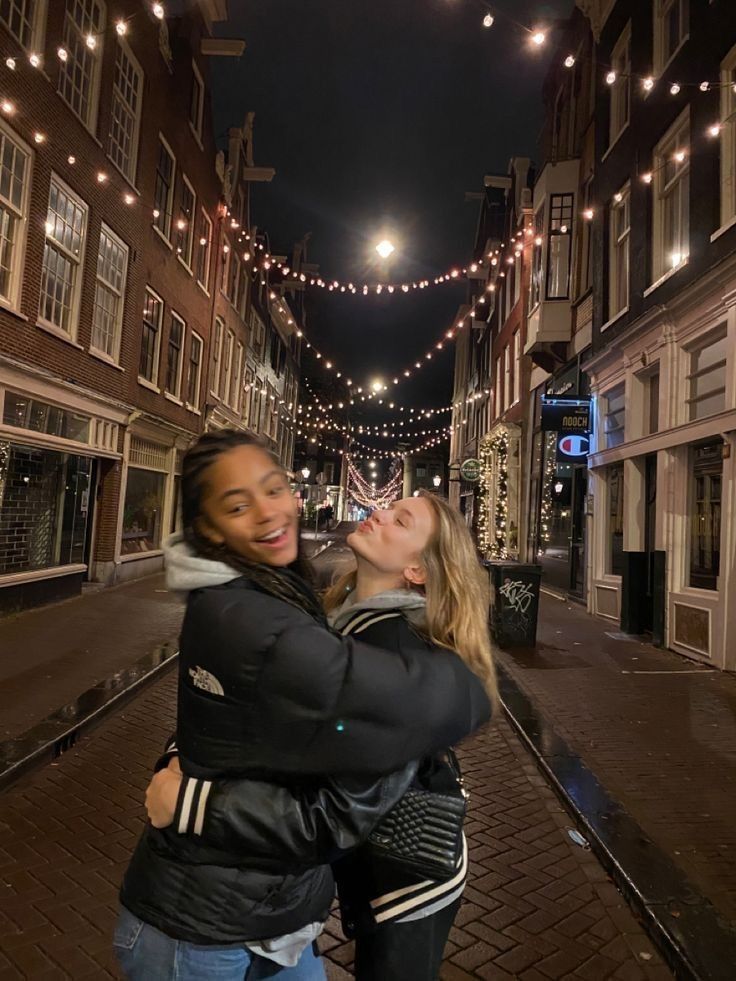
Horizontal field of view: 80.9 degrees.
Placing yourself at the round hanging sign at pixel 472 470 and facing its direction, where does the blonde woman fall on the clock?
The blonde woman is roughly at 12 o'clock from the round hanging sign.

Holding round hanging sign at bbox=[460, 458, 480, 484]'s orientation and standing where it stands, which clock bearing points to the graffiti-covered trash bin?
The graffiti-covered trash bin is roughly at 12 o'clock from the round hanging sign.

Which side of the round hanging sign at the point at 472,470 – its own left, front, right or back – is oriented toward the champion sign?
front

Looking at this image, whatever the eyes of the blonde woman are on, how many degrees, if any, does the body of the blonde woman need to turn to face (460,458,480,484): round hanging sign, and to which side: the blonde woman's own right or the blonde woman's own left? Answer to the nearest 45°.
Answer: approximately 90° to the blonde woman's own right

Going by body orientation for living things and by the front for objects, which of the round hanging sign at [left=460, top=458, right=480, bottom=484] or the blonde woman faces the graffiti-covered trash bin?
the round hanging sign

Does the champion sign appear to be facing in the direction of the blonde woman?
yes

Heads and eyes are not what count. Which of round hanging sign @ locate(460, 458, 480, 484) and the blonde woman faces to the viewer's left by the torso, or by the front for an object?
the blonde woman

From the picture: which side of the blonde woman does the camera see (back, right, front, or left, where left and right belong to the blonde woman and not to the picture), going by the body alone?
left

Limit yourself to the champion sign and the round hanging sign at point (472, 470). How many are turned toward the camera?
2

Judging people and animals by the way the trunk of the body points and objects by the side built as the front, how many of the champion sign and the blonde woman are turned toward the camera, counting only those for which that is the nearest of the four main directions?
1
